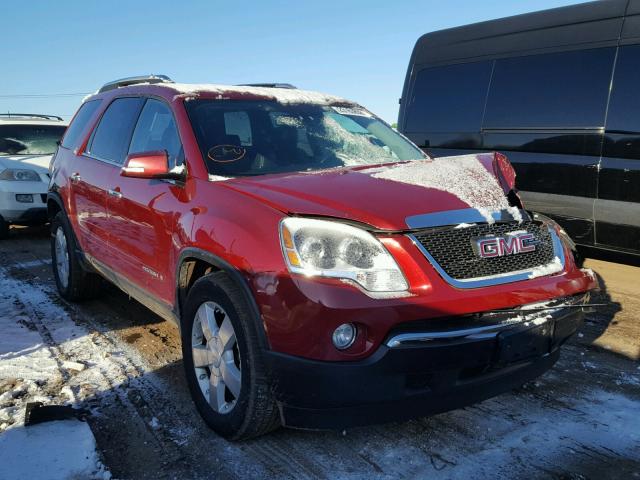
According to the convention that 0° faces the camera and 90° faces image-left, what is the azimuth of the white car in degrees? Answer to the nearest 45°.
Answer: approximately 315°

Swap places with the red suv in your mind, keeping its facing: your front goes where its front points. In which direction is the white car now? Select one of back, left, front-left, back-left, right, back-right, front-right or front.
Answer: back

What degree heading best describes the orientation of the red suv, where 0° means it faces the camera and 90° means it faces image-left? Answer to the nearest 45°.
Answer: approximately 315°
